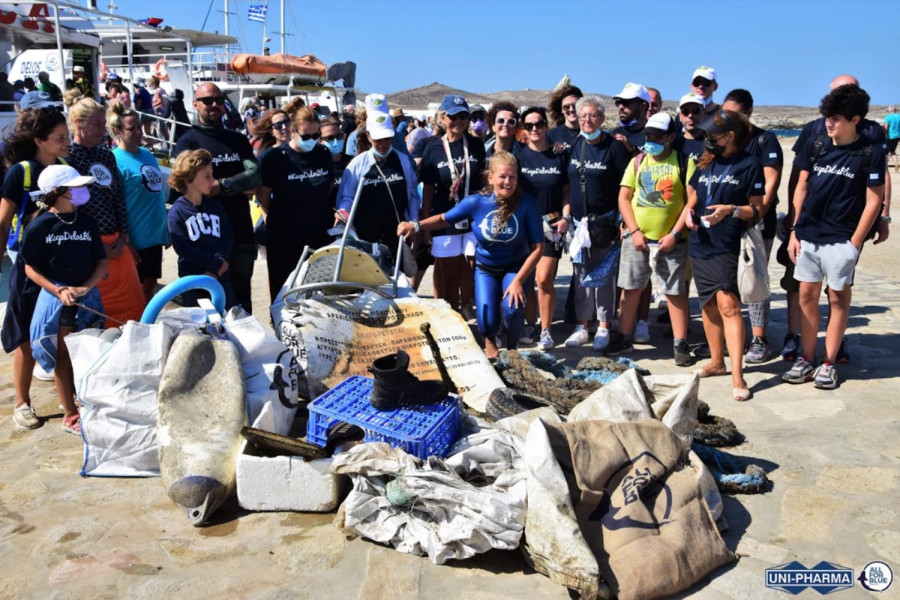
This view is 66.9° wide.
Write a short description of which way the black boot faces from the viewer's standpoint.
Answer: facing to the right of the viewer

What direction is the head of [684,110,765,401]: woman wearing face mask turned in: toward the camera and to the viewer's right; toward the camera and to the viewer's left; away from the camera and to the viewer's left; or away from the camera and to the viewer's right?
toward the camera and to the viewer's left

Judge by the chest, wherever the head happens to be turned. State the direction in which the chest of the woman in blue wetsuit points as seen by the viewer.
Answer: toward the camera

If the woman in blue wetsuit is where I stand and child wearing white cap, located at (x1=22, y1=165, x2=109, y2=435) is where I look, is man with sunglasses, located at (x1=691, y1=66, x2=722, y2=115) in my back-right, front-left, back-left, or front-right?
back-right

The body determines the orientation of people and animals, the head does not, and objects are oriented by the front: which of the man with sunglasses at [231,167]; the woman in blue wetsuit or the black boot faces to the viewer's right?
the black boot

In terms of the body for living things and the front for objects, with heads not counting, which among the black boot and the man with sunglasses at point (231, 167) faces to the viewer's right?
the black boot

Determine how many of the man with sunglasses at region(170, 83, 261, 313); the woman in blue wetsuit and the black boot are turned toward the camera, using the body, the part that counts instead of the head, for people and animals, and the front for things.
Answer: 2

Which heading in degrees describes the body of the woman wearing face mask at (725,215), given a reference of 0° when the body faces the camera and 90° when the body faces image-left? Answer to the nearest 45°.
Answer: approximately 45°

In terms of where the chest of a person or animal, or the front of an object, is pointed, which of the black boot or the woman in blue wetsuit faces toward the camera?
the woman in blue wetsuit

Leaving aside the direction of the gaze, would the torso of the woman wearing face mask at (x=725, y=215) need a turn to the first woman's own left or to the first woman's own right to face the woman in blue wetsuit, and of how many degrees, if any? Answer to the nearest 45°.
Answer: approximately 45° to the first woman's own right

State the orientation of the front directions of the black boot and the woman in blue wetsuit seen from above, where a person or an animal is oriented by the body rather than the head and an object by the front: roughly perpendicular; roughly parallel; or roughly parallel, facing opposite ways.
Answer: roughly perpendicular

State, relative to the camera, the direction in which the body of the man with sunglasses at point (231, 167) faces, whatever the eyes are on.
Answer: toward the camera
